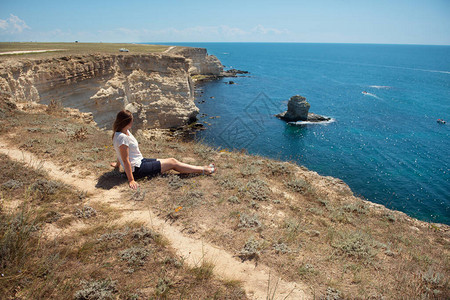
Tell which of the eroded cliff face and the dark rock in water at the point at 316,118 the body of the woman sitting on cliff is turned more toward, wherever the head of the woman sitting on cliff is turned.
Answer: the dark rock in water

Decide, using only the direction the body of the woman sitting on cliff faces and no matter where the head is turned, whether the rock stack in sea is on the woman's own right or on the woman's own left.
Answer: on the woman's own left

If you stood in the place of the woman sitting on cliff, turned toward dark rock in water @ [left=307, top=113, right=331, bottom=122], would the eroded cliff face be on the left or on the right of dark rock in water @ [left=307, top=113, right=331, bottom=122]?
left

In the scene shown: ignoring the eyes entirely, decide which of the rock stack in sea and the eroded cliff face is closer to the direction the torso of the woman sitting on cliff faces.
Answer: the rock stack in sea

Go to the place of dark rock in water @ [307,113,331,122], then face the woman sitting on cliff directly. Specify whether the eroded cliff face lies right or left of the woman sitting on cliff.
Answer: right

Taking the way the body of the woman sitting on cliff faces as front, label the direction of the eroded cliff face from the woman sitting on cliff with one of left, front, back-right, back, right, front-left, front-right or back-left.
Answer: left

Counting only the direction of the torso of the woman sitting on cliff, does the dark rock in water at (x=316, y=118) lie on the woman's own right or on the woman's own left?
on the woman's own left

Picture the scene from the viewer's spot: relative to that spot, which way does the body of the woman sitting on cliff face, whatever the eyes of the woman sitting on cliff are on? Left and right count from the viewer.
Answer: facing to the right of the viewer

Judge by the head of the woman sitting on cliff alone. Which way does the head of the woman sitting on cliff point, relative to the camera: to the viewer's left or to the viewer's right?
to the viewer's right
